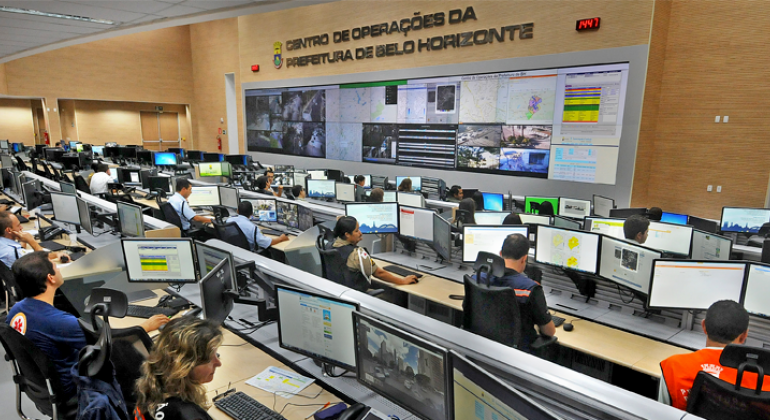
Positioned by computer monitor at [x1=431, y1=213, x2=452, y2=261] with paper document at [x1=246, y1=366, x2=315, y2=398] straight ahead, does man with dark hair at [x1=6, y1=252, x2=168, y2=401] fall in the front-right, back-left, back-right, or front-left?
front-right

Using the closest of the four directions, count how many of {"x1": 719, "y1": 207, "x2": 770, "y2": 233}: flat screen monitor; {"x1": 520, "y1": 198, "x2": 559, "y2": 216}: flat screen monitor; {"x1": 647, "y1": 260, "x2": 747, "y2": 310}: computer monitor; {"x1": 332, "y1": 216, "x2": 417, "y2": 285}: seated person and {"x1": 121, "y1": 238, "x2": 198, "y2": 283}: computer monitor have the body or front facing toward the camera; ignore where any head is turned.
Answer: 4

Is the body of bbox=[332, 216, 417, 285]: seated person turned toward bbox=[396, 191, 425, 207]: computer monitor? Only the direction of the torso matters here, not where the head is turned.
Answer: no

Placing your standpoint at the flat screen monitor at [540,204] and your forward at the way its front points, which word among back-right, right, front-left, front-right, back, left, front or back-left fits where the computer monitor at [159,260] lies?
front-right

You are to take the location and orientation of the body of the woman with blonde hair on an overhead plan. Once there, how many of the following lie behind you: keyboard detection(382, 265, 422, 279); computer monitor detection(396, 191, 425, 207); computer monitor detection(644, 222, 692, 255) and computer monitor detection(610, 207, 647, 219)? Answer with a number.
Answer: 0

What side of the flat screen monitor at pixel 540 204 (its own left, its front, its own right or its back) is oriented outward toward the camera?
front

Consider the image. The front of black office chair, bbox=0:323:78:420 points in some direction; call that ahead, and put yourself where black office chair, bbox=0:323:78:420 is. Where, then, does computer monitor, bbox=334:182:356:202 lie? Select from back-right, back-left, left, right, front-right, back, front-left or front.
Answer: front

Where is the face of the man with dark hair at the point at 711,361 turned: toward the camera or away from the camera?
away from the camera

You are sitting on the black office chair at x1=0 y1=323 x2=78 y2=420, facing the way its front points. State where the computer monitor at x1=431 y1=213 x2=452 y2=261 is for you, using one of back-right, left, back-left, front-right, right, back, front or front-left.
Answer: front-right

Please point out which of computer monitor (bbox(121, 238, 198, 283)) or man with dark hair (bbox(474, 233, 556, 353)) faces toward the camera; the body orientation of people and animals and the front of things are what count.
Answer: the computer monitor

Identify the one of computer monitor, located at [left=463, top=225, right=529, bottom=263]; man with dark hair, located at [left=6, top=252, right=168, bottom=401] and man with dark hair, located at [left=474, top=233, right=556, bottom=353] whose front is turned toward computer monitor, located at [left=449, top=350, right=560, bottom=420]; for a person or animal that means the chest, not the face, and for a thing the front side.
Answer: computer monitor, located at [left=463, top=225, right=529, bottom=263]

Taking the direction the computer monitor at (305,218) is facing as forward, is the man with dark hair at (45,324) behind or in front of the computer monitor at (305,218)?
in front

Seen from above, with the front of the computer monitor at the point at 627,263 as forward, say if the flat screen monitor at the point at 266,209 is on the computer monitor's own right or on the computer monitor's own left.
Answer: on the computer monitor's own right

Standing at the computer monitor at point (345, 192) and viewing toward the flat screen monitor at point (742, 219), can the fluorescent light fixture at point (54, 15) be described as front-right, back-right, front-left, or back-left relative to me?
back-right

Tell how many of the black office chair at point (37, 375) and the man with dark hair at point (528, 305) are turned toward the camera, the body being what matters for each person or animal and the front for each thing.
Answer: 0

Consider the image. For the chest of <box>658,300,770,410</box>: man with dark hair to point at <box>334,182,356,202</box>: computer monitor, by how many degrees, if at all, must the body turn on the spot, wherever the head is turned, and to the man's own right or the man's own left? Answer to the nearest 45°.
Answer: approximately 45° to the man's own left

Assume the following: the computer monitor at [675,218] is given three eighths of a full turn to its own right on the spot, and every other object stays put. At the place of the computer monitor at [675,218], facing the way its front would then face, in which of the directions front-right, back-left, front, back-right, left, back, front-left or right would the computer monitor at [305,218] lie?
left

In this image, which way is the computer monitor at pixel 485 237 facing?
toward the camera

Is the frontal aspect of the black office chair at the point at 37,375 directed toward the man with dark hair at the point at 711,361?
no

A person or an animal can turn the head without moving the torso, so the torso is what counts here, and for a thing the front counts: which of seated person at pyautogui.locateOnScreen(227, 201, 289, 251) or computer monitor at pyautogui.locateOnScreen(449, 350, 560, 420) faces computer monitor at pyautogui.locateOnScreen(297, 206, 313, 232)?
the seated person

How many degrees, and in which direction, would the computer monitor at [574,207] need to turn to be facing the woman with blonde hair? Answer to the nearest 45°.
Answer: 0° — it already faces them
